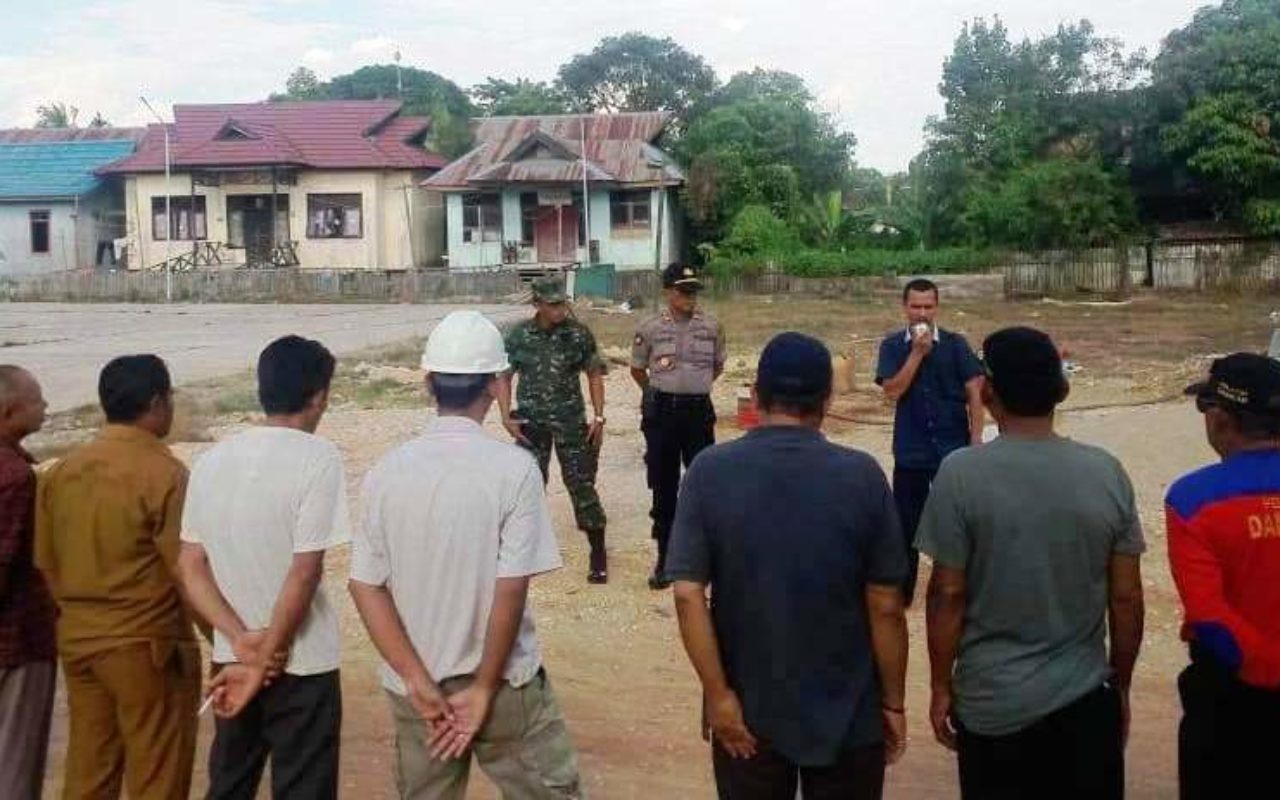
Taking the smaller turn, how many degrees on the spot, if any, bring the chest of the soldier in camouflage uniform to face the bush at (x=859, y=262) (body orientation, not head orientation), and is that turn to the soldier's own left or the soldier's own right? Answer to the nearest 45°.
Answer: approximately 180°

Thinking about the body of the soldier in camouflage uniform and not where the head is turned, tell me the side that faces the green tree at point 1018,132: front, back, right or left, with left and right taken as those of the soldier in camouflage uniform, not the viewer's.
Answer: back

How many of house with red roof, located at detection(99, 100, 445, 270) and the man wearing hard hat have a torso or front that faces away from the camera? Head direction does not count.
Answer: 1

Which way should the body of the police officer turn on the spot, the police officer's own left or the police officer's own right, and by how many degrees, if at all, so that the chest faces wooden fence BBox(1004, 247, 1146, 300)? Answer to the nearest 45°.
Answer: approximately 180°

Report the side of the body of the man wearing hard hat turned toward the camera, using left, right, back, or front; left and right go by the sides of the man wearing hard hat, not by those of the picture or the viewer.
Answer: back

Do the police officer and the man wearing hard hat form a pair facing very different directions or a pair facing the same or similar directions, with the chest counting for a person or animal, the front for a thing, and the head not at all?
very different directions

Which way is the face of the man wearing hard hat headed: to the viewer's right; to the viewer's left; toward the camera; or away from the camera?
away from the camera

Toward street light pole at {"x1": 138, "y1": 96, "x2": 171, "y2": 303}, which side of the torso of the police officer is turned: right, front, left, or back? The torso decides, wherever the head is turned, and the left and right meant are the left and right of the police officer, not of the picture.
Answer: back
